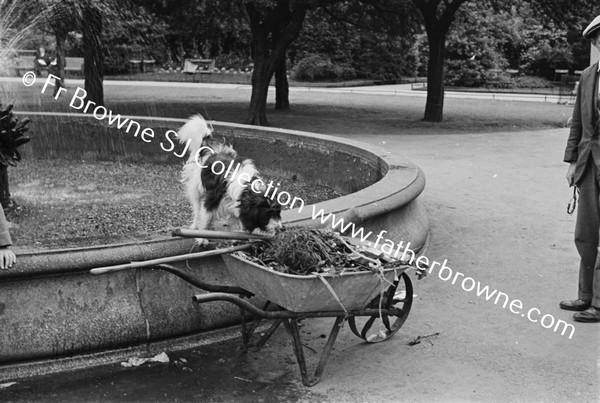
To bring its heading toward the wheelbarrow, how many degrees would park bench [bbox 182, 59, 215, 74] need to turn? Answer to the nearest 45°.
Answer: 0° — it already faces it

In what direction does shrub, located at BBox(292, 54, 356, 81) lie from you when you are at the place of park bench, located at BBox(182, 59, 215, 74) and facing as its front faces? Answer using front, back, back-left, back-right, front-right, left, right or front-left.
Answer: front-left

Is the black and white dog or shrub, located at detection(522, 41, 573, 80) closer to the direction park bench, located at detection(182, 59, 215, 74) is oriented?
the black and white dog

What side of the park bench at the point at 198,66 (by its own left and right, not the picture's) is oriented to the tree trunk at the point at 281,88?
front

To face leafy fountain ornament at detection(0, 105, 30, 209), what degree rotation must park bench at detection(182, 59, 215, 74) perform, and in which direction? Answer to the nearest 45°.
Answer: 0° — it already faces it

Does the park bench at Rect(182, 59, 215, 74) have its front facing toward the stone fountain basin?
yes

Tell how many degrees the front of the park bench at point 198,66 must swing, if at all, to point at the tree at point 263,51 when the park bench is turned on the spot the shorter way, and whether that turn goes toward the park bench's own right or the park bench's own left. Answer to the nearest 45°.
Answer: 0° — it already faces it

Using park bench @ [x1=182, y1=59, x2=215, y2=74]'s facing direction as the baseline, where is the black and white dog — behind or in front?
in front

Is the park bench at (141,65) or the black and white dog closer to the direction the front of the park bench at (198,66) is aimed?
the black and white dog

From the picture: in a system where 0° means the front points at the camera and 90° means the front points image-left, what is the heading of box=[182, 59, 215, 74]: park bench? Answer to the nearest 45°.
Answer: approximately 0°

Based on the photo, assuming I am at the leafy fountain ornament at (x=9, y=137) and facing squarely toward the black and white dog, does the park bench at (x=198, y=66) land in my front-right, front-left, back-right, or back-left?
back-left

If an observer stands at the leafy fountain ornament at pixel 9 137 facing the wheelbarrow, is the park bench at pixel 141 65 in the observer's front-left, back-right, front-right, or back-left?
back-left

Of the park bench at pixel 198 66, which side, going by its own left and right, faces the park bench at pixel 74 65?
right
